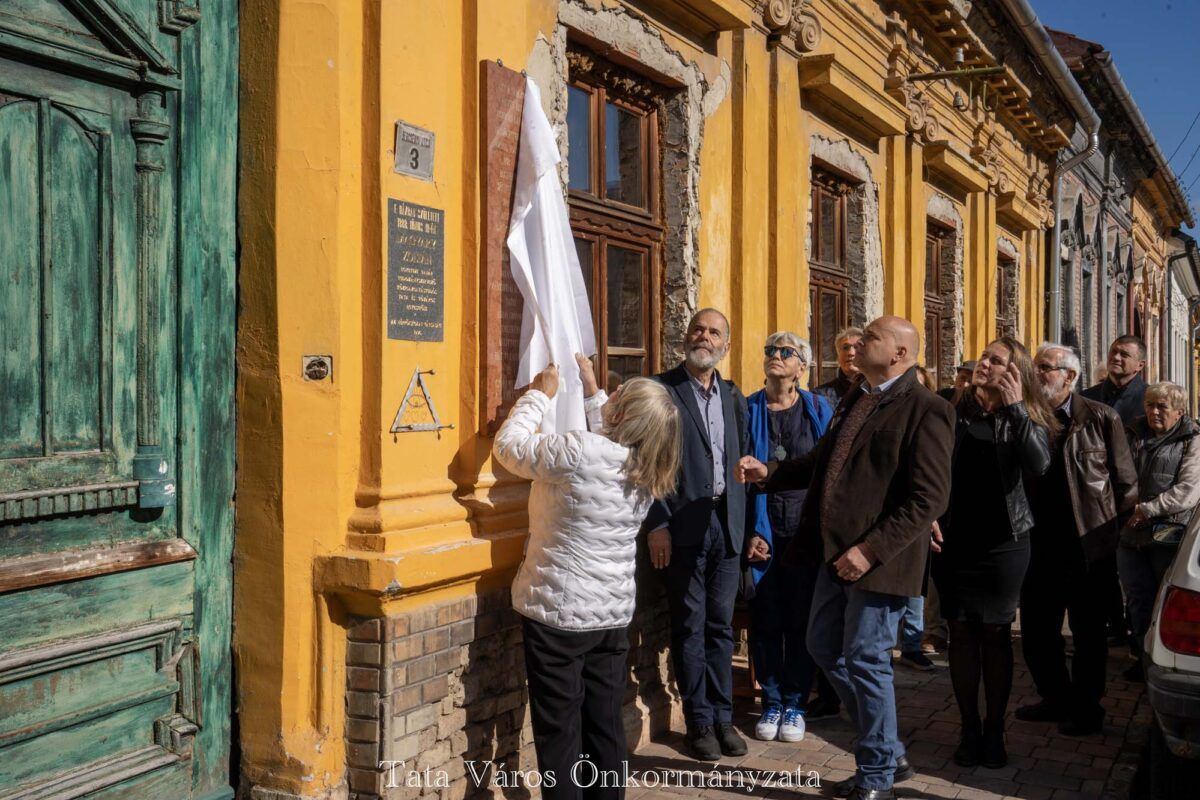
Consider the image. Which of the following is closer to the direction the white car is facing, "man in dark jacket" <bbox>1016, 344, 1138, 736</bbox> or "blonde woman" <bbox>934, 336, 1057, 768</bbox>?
the man in dark jacket

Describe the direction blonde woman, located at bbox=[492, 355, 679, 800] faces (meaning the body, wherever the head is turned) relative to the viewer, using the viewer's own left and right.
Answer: facing away from the viewer and to the left of the viewer

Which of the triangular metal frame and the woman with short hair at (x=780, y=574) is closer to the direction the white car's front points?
the woman with short hair

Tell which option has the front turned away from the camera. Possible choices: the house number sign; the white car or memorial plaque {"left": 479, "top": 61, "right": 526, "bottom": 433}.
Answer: the white car

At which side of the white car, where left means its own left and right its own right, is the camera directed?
back
